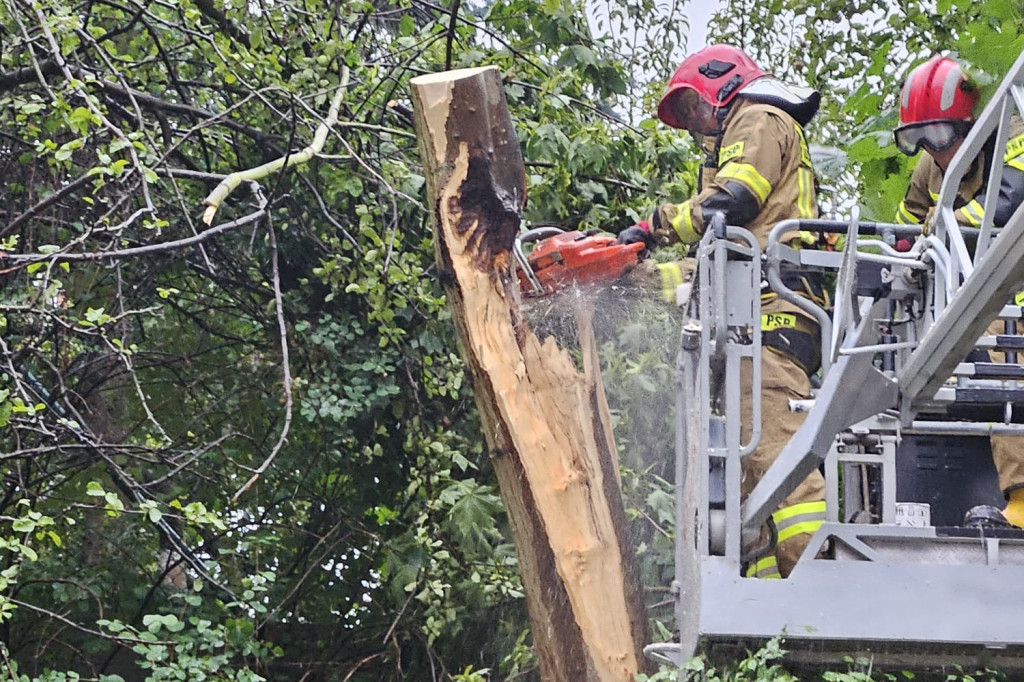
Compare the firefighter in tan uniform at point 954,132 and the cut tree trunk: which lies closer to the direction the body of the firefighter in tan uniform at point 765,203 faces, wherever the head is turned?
the cut tree trunk

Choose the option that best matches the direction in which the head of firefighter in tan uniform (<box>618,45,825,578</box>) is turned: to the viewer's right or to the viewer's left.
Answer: to the viewer's left

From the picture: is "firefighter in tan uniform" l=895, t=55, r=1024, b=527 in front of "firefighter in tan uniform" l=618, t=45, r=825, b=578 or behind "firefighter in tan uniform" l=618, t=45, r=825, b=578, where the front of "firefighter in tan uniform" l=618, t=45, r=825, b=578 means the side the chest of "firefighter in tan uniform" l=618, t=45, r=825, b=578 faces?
behind

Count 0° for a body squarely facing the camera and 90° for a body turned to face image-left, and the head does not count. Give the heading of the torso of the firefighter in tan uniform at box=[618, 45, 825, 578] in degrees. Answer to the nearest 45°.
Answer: approximately 90°

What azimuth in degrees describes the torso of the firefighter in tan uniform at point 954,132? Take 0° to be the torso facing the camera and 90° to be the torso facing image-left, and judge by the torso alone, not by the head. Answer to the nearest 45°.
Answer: approximately 45°

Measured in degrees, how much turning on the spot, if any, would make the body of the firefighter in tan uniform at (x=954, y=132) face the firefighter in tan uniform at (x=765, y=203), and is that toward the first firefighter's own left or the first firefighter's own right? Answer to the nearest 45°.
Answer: approximately 45° to the first firefighter's own right
